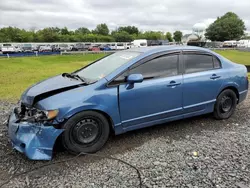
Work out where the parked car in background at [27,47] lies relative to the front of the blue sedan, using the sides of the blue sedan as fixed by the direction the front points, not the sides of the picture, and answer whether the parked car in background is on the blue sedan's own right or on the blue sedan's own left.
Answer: on the blue sedan's own right

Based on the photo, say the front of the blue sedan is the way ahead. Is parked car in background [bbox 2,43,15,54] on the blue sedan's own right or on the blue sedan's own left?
on the blue sedan's own right

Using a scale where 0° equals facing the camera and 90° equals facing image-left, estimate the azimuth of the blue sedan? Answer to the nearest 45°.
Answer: approximately 45°

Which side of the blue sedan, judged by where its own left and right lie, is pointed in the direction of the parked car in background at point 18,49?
right
